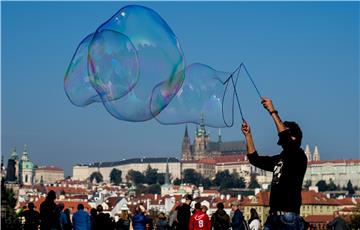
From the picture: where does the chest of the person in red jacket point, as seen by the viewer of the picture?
away from the camera

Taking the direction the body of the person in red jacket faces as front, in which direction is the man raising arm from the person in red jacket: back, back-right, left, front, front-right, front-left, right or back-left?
back
